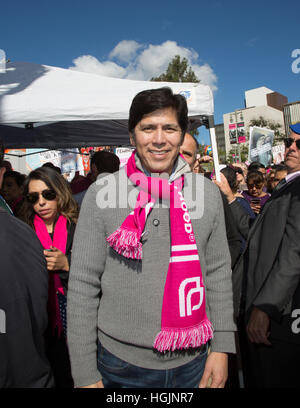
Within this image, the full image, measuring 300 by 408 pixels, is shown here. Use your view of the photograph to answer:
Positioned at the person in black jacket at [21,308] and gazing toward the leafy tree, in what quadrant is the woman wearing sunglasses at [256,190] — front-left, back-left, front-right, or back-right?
front-right

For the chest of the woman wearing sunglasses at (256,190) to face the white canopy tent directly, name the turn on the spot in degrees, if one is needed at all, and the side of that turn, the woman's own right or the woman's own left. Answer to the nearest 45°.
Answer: approximately 45° to the woman's own right

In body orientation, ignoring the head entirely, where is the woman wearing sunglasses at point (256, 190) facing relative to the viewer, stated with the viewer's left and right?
facing the viewer

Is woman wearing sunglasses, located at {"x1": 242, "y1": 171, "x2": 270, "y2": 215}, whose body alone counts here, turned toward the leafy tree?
no

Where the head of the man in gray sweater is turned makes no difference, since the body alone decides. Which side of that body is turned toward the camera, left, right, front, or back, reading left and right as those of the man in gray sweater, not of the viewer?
front

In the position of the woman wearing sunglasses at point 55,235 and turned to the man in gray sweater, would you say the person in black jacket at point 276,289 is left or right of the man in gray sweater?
left

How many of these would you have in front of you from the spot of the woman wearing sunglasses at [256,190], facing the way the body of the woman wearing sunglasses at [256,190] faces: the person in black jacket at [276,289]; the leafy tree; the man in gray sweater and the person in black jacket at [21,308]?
3

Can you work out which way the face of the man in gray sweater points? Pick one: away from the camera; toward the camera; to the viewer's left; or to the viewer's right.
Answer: toward the camera

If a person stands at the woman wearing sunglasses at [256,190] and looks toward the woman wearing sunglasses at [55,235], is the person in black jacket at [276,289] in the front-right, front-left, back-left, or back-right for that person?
front-left

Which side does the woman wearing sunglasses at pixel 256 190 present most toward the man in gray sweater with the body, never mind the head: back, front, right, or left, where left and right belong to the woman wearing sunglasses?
front

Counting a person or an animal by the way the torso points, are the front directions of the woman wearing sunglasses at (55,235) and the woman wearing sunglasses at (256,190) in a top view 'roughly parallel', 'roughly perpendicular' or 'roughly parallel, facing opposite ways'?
roughly parallel

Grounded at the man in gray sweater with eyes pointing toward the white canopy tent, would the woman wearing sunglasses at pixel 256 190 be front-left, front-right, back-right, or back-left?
front-right

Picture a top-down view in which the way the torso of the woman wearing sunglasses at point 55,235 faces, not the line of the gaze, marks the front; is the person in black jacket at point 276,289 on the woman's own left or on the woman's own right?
on the woman's own left

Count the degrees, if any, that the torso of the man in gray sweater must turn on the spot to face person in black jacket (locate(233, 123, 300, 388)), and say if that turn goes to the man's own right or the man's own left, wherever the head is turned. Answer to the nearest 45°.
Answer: approximately 135° to the man's own left

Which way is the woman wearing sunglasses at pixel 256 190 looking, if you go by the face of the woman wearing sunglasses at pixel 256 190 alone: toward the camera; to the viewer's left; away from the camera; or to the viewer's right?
toward the camera

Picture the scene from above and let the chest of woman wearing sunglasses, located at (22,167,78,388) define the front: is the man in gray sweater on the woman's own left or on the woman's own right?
on the woman's own left
